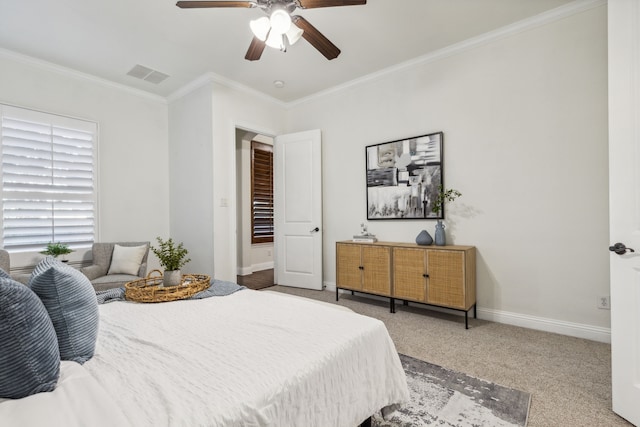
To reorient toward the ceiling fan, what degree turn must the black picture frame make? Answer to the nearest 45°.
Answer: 0° — it already faces it

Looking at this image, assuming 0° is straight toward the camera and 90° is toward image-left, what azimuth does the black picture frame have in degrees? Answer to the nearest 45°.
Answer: approximately 45°

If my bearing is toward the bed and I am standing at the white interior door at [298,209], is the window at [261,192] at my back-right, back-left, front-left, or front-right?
back-right

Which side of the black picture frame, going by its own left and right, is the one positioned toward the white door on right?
left

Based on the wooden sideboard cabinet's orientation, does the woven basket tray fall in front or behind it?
in front

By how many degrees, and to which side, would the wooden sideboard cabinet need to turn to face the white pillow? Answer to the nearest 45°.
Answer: approximately 45° to its right

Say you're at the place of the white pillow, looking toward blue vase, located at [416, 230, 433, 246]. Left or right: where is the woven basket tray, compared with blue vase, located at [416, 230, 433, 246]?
right
